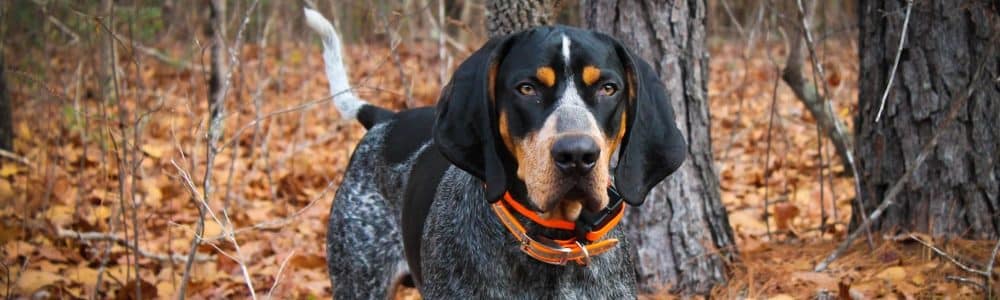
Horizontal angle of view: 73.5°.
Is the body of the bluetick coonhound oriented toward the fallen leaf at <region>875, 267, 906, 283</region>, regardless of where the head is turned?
no

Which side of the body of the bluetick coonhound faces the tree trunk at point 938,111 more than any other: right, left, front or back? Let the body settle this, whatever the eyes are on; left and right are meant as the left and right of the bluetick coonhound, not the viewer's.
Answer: left

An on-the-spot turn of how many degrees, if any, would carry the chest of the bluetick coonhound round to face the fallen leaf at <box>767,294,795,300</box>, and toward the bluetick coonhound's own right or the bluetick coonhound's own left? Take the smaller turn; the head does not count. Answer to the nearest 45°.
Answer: approximately 90° to the bluetick coonhound's own left

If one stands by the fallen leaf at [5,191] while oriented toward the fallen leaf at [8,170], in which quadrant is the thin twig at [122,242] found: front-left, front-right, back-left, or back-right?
back-right

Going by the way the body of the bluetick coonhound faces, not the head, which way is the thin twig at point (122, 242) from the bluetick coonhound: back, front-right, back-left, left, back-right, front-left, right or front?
back

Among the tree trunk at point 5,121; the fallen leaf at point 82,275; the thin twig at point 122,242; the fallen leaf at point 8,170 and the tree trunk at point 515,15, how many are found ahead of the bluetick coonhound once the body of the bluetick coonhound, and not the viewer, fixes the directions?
0

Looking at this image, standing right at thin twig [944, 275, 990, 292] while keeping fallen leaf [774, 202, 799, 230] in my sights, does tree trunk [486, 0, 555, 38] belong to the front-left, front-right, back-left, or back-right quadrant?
front-left

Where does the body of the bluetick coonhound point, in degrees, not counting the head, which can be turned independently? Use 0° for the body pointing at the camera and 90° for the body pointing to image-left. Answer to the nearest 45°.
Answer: approximately 315°

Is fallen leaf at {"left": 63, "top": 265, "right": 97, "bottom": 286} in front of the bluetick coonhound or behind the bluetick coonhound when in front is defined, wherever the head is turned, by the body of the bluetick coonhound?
behind

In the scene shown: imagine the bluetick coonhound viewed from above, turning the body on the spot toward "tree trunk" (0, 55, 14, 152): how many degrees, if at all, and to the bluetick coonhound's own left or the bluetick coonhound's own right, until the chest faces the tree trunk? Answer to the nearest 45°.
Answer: approximately 180°

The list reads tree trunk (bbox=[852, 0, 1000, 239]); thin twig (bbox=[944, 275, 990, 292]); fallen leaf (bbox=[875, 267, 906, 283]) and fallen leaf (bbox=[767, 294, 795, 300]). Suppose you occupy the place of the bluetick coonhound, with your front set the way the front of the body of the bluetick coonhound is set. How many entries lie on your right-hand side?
0

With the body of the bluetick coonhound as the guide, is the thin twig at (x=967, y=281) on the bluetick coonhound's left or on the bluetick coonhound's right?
on the bluetick coonhound's left

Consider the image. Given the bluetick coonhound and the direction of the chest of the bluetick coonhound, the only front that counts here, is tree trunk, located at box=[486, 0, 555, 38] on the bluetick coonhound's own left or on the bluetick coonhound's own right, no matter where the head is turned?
on the bluetick coonhound's own left
